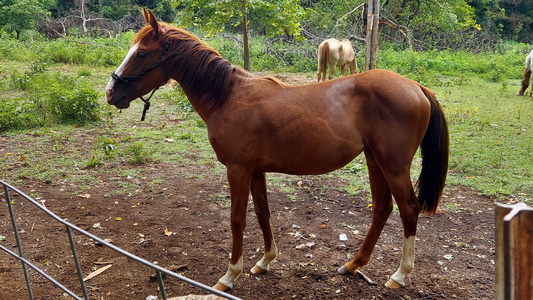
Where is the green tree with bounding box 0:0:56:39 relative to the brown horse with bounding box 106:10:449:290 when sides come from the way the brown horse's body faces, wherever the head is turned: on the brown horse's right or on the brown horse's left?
on the brown horse's right

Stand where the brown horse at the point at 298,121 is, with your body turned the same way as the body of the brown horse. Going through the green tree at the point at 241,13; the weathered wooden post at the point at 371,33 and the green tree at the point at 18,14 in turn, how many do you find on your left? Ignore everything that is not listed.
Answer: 0

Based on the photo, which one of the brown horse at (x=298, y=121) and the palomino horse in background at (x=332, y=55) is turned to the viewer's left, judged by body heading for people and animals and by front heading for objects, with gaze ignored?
the brown horse

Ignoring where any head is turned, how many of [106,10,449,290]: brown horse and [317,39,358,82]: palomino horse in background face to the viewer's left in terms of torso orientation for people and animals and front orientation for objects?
1

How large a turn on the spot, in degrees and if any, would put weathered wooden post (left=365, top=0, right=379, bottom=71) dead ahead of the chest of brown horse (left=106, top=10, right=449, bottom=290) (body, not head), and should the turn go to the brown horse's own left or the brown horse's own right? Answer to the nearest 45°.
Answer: approximately 90° to the brown horse's own right

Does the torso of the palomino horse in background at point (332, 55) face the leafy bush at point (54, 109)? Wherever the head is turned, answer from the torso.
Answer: no

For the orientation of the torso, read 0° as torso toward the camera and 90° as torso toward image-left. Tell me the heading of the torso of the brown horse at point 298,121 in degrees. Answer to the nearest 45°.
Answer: approximately 90°

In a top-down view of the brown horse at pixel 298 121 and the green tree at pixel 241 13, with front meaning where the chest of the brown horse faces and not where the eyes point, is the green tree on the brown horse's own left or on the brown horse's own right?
on the brown horse's own right

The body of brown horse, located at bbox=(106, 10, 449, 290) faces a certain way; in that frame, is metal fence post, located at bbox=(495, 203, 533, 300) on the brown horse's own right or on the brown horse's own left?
on the brown horse's own left

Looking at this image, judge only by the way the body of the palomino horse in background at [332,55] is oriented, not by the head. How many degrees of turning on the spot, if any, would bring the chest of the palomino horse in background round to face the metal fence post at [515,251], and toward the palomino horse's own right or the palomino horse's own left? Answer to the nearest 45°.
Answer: approximately 135° to the palomino horse's own right

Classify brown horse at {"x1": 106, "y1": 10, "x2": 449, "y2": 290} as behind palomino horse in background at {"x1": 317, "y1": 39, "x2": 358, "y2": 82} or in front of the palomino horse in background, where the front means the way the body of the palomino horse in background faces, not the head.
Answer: behind

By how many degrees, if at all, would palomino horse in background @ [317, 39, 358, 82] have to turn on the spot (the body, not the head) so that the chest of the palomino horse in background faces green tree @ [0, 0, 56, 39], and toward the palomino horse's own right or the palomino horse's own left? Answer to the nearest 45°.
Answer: approximately 90° to the palomino horse's own left

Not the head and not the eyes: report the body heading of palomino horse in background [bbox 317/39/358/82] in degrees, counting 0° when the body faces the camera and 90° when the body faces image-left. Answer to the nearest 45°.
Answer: approximately 225°
